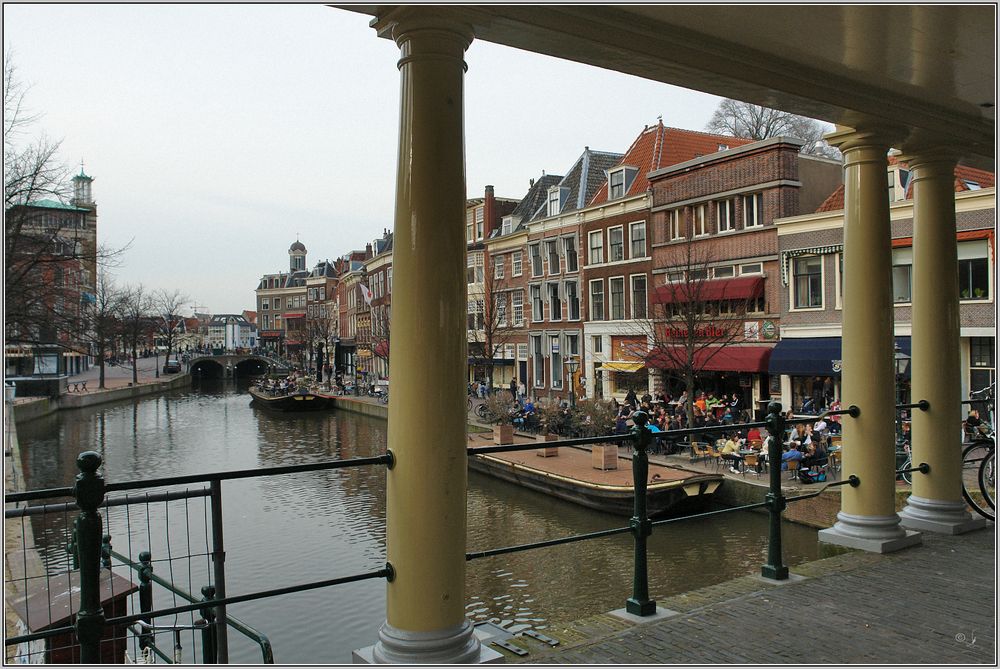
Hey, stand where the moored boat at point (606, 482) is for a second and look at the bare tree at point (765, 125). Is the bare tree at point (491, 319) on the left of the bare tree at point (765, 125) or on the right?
left

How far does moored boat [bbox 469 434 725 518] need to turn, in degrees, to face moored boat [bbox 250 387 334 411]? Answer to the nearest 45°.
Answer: approximately 180°

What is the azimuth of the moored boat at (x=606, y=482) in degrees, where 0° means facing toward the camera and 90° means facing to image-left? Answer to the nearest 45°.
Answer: approximately 315°

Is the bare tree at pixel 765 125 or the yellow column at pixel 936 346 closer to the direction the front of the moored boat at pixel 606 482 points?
the yellow column

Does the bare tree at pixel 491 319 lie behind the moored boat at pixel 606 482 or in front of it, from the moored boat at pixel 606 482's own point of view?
behind

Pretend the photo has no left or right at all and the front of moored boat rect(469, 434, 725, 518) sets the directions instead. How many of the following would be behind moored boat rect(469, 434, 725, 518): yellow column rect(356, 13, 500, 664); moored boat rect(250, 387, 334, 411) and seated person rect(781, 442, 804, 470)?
1

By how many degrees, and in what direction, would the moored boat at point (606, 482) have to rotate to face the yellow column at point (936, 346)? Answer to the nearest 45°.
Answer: approximately 45° to its right

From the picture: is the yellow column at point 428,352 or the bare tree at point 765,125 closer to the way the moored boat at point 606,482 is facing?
the yellow column

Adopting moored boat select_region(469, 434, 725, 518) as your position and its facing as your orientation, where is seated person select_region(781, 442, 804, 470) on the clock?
The seated person is roughly at 11 o'clock from the moored boat.

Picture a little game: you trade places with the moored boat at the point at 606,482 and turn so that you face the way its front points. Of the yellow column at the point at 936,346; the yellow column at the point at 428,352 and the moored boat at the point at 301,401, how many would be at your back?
1

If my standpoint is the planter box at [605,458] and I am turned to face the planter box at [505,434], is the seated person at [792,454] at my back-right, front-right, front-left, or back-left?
back-right
